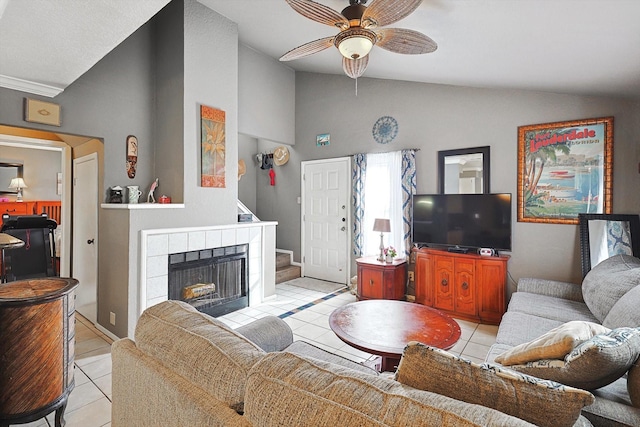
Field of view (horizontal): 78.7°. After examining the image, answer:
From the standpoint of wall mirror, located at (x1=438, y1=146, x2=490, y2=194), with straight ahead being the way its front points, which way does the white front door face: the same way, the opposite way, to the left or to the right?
the same way

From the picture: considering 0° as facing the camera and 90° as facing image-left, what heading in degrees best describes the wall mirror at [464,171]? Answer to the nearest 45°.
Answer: approximately 45°

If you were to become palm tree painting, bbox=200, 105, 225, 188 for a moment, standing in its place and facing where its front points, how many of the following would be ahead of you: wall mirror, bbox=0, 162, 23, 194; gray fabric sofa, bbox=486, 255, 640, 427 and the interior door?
1

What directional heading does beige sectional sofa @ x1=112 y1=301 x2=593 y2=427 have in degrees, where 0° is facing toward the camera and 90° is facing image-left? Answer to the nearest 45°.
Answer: approximately 225°

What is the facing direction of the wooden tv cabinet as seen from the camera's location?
facing the viewer and to the left of the viewer

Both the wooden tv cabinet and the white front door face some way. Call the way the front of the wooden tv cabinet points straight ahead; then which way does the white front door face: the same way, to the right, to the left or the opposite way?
the same way

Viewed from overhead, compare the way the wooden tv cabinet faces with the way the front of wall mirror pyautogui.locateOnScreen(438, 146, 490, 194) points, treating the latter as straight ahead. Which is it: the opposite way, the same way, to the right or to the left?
the same way

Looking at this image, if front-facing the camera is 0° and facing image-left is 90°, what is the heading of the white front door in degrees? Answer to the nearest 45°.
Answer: approximately 45°

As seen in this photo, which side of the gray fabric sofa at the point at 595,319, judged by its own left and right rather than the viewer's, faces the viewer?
left

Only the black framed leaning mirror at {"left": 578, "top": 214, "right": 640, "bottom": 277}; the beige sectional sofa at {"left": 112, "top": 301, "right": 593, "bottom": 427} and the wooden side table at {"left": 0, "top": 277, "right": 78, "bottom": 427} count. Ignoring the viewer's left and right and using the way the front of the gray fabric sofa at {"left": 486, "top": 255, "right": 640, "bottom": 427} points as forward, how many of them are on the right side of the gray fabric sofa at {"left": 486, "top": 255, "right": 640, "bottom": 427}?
1

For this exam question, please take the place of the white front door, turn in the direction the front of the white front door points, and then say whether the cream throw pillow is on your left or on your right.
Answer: on your left

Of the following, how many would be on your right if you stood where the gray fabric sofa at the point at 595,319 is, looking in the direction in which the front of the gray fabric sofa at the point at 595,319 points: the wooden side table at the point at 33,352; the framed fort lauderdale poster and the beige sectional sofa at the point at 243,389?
1

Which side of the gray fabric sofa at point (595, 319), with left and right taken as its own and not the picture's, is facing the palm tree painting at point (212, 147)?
front

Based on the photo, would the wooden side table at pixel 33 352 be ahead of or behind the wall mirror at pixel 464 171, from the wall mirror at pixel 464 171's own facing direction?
ahead

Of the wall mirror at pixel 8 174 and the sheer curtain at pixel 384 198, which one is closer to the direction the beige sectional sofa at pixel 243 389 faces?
the sheer curtain

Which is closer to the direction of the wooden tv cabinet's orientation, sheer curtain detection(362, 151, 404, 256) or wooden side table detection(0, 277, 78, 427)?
the wooden side table

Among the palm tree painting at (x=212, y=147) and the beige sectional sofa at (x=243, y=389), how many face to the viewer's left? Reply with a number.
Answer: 0
